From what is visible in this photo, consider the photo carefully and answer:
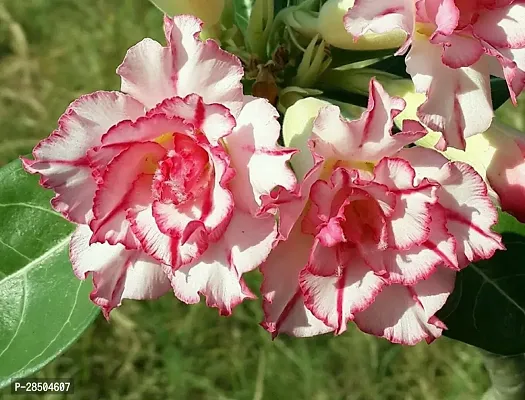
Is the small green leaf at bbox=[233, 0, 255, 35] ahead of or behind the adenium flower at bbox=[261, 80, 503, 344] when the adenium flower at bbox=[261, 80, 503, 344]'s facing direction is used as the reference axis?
behind

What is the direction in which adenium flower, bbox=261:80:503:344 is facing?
toward the camera
